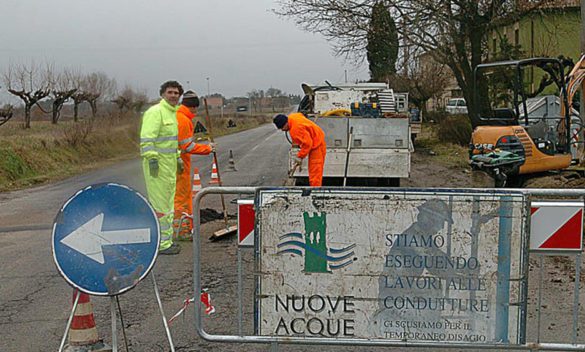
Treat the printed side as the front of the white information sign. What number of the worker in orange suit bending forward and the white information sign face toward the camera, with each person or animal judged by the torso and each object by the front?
1

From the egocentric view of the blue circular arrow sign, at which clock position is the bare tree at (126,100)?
The bare tree is roughly at 6 o'clock from the blue circular arrow sign.

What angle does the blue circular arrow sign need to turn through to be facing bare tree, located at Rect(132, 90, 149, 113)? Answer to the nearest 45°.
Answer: approximately 180°

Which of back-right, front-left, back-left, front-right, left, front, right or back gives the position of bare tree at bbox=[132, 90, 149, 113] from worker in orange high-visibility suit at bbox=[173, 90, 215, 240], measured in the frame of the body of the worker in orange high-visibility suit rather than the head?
left

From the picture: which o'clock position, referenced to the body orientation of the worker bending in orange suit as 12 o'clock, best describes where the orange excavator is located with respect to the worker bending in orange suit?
The orange excavator is roughly at 5 o'clock from the worker bending in orange suit.

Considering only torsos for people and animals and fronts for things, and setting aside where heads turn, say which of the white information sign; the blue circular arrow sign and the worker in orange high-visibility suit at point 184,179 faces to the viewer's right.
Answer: the worker in orange high-visibility suit

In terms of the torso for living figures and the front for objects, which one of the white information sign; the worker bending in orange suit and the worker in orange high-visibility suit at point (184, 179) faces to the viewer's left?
the worker bending in orange suit

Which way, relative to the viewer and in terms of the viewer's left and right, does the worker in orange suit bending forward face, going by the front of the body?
facing to the left of the viewer

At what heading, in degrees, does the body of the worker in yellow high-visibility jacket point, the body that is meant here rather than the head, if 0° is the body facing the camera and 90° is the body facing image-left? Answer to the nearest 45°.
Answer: approximately 315°

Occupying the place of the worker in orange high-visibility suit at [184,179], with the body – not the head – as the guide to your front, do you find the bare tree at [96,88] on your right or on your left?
on your left

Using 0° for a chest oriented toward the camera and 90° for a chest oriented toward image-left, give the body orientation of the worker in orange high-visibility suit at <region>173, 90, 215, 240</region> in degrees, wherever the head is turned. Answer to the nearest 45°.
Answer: approximately 270°
